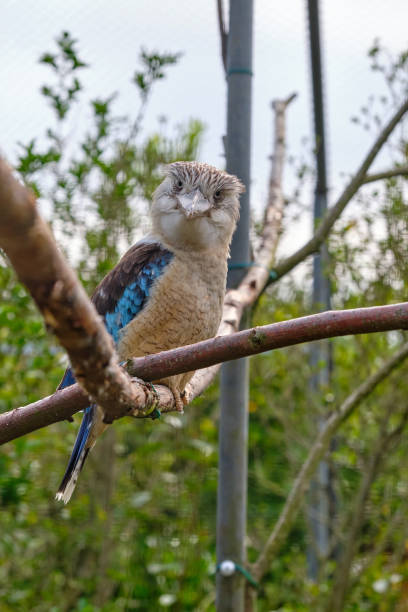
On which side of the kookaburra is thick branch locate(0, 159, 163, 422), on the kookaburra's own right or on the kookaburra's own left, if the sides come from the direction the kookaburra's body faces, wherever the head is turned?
on the kookaburra's own right

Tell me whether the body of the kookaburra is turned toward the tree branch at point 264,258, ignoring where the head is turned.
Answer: no

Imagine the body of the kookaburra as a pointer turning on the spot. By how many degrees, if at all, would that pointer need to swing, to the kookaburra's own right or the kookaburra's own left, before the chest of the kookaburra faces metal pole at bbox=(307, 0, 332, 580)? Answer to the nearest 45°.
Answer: approximately 90° to the kookaburra's own left
